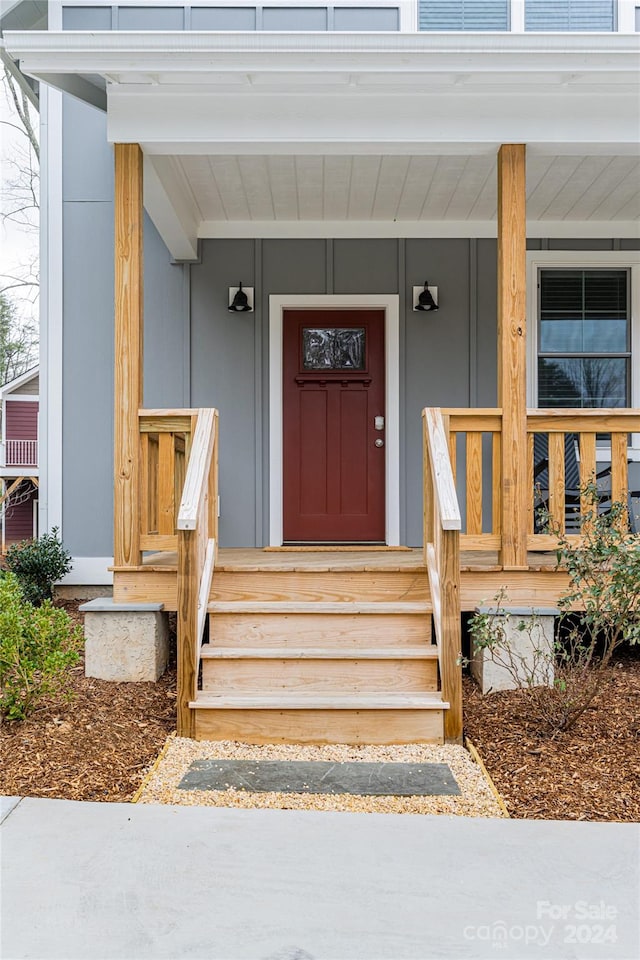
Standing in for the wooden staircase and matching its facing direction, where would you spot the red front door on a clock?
The red front door is roughly at 6 o'clock from the wooden staircase.

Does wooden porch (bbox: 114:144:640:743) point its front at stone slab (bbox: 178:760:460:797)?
yes

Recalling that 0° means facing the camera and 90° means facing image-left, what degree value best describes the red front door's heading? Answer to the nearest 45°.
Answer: approximately 0°
